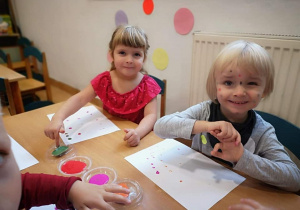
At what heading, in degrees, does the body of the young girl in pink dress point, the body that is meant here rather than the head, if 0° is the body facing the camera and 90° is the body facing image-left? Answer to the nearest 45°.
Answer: approximately 0°

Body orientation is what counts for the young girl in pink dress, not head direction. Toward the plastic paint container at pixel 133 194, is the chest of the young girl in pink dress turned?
yes

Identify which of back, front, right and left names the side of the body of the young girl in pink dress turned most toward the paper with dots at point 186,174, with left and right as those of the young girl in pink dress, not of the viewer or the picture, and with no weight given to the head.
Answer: front

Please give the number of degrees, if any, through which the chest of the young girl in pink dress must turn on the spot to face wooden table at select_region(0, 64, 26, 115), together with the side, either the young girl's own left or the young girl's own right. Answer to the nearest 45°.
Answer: approximately 135° to the young girl's own right

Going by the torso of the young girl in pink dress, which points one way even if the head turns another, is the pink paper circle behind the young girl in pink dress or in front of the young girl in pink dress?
behind

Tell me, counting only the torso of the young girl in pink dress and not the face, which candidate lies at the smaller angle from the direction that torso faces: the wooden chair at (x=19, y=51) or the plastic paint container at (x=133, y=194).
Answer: the plastic paint container

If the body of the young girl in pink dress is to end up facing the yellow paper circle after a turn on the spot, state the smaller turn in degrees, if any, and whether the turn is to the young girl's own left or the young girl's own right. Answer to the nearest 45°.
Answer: approximately 135° to the young girl's own left
